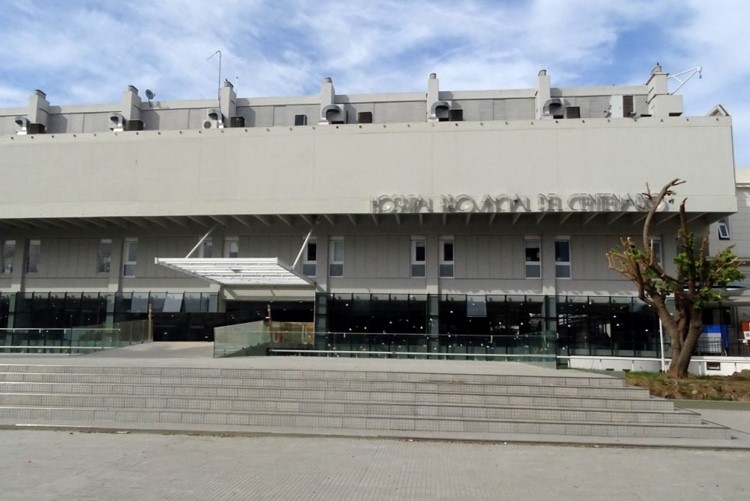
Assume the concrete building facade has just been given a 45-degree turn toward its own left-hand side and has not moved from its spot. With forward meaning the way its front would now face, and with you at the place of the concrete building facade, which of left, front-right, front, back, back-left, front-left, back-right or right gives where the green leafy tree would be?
front

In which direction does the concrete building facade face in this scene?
toward the camera
